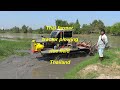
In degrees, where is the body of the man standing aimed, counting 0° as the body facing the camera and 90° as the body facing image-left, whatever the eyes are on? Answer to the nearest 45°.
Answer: approximately 45°
